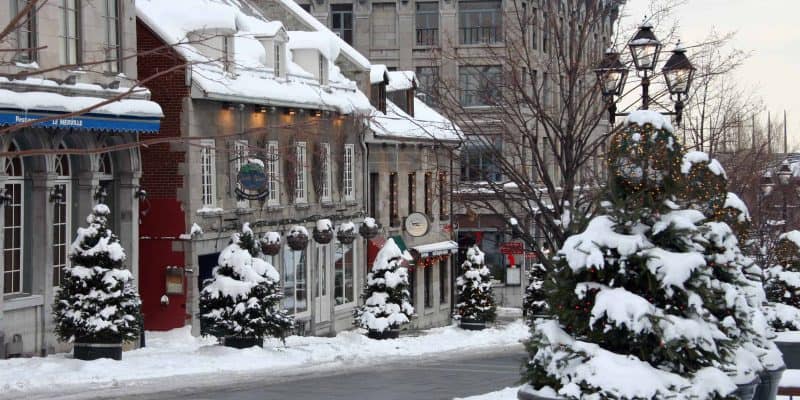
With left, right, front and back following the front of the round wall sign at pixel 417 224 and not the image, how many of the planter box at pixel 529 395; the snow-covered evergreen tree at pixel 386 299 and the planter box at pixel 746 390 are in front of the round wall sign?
3

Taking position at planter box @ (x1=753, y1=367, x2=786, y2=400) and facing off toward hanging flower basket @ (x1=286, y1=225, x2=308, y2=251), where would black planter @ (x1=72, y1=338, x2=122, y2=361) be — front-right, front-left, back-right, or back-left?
front-left

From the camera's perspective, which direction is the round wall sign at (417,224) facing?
toward the camera

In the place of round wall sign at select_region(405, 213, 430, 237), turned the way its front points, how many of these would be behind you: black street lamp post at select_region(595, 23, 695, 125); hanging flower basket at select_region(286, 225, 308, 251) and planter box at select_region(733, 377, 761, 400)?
0

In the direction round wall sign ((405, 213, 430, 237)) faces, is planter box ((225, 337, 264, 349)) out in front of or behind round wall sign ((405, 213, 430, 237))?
in front

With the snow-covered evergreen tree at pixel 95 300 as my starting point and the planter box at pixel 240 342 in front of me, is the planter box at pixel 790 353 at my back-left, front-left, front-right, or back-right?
front-right

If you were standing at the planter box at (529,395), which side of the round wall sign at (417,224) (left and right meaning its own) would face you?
front

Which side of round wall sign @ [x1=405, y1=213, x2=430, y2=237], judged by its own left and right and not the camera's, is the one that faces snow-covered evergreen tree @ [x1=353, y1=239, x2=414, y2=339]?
front

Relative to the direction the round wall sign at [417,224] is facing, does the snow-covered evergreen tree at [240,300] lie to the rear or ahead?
ahead

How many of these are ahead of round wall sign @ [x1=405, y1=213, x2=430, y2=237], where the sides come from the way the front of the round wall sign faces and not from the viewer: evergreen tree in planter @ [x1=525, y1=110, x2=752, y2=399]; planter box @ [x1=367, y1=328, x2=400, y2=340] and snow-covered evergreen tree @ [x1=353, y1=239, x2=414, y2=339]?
3
